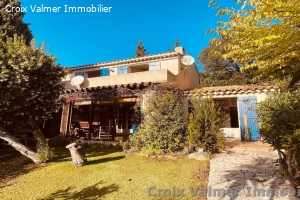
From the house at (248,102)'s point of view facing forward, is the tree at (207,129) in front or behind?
in front

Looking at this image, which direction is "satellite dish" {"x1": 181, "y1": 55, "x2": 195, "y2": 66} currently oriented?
toward the camera

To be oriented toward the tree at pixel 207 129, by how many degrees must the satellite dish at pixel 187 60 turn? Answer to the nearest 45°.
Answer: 0° — it already faces it

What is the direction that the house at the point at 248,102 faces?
toward the camera

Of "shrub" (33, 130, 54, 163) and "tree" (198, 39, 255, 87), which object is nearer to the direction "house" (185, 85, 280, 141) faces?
the shrub

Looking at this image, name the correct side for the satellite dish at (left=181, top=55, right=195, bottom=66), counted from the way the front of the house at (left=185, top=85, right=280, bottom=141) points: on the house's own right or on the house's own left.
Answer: on the house's own right

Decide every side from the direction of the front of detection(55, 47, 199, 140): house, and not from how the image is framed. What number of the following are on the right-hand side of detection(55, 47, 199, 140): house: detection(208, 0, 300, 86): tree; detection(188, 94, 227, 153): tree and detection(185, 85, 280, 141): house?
0

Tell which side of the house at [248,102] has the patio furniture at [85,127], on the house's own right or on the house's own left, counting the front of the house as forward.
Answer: on the house's own right

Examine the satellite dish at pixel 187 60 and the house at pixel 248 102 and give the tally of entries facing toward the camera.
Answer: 2

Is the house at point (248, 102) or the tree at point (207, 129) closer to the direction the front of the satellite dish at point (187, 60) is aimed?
the tree

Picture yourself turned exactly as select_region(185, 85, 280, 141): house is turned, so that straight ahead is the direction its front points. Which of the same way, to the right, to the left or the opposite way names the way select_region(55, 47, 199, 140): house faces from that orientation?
the same way
